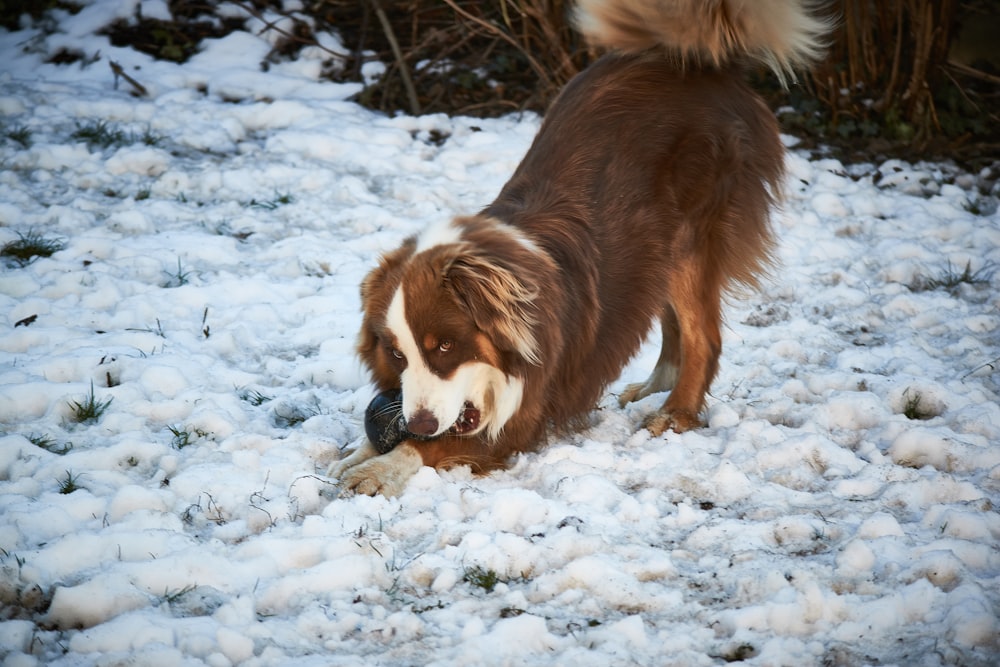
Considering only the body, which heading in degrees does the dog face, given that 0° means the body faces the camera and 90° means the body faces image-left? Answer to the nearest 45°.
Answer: approximately 45°

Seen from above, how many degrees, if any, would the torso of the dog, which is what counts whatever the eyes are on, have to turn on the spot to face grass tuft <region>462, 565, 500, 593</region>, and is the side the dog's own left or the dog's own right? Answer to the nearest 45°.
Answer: approximately 45° to the dog's own left

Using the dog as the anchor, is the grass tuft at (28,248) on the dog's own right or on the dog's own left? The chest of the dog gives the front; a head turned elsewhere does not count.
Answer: on the dog's own right

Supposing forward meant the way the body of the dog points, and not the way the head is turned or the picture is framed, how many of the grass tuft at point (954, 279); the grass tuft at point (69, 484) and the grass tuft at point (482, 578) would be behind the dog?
1

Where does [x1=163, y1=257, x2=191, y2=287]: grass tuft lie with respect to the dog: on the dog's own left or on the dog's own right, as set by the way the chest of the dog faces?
on the dog's own right

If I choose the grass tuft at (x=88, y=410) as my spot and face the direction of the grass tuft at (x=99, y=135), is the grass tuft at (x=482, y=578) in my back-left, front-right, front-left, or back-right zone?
back-right

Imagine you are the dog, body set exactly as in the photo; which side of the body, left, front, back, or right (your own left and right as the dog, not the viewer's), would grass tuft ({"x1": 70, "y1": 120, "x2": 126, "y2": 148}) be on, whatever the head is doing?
right

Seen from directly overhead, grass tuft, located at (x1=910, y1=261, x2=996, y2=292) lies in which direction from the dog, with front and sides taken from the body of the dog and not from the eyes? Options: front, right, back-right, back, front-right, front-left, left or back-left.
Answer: back
